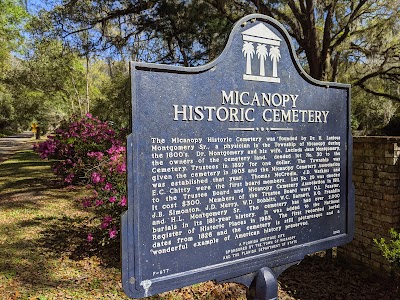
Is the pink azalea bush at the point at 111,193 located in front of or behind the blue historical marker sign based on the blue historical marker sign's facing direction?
behind

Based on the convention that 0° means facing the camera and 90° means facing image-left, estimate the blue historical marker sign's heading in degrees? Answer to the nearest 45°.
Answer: approximately 315°

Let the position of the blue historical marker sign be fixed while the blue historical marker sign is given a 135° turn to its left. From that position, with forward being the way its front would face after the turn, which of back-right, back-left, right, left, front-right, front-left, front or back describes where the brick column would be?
front-right

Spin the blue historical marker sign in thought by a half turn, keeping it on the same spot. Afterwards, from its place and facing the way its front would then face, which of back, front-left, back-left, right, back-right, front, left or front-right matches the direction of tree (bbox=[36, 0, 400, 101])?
front-right
